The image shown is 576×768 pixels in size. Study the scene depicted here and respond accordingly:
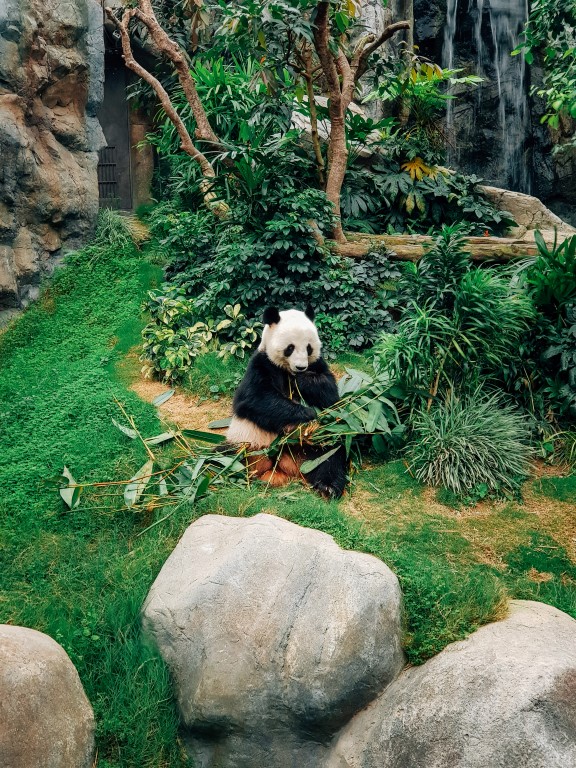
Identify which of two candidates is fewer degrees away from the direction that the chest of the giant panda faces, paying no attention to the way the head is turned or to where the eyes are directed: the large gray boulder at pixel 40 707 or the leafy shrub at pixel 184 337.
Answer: the large gray boulder

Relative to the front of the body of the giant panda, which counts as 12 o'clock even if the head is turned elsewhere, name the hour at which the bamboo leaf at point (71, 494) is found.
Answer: The bamboo leaf is roughly at 4 o'clock from the giant panda.

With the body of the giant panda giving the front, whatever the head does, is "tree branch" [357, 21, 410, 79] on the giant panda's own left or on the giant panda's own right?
on the giant panda's own left

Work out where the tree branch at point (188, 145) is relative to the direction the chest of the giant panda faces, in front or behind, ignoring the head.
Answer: behind

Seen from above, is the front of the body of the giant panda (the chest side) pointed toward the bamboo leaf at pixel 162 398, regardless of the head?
no

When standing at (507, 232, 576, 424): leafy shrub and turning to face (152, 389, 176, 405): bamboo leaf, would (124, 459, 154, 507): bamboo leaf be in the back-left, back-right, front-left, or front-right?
front-left

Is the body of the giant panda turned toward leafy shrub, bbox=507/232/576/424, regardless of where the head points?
no

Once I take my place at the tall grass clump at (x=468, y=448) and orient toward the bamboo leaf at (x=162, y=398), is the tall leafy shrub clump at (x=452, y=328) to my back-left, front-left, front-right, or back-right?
front-right

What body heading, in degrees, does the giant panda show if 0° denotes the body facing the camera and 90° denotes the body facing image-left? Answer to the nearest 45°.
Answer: approximately 315°

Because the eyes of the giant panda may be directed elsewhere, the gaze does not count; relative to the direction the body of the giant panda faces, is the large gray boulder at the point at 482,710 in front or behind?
in front

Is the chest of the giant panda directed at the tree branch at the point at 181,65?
no
